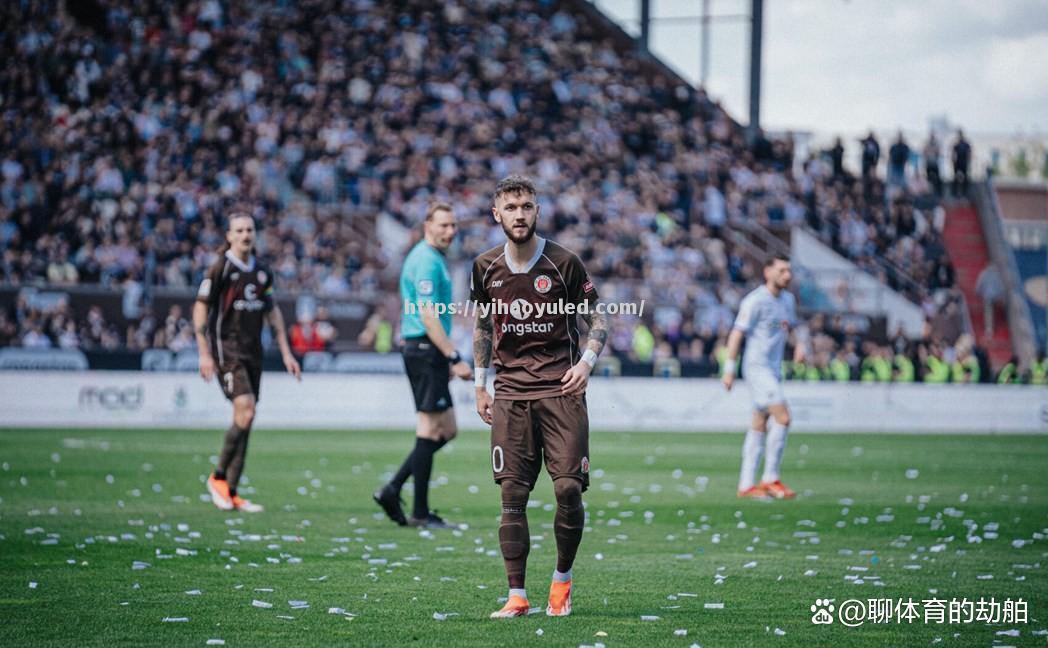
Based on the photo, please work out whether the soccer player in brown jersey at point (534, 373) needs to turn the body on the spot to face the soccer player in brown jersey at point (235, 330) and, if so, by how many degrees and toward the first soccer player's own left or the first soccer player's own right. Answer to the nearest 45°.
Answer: approximately 135° to the first soccer player's own right

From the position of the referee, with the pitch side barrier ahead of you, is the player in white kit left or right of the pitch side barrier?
right

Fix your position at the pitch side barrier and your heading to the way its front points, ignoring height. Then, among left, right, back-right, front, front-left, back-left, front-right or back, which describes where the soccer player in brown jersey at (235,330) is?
front

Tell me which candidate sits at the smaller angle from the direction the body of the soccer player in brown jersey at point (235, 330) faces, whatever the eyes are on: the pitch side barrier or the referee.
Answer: the referee

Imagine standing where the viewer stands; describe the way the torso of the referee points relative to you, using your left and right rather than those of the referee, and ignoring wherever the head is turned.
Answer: facing to the right of the viewer

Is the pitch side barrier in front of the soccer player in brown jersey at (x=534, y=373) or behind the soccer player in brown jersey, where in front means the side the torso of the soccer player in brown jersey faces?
behind

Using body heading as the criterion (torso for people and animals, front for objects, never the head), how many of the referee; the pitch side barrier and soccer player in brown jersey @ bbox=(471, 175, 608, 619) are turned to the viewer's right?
1

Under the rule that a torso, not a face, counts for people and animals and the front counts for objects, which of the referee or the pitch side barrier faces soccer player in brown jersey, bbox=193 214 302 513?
the pitch side barrier

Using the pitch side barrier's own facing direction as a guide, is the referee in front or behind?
in front

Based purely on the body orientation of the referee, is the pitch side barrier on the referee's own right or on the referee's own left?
on the referee's own left

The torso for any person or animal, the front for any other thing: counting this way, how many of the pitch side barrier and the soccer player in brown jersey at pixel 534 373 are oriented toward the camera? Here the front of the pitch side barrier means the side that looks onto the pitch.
2

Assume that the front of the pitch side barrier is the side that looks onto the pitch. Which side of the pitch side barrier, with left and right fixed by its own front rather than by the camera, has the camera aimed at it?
front

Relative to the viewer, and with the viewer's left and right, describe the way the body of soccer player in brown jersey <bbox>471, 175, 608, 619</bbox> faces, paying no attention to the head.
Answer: facing the viewer

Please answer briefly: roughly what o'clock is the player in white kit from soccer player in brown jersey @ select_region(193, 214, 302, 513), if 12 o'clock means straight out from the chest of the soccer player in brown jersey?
The player in white kit is roughly at 10 o'clock from the soccer player in brown jersey.
